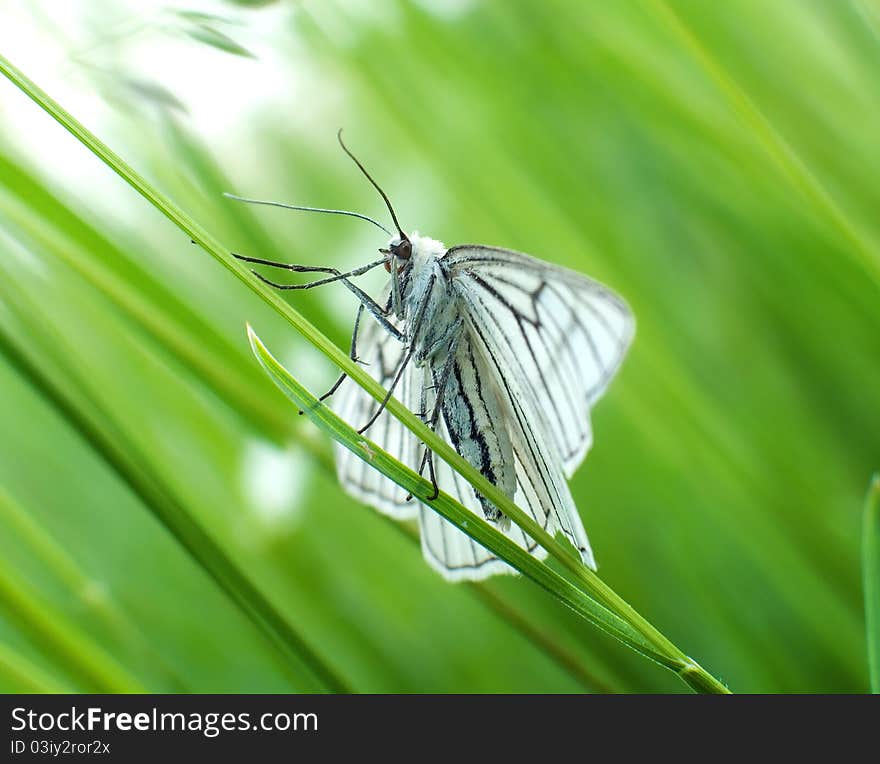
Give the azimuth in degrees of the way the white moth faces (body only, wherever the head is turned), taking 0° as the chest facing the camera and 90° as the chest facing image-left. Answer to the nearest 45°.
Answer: approximately 90°
